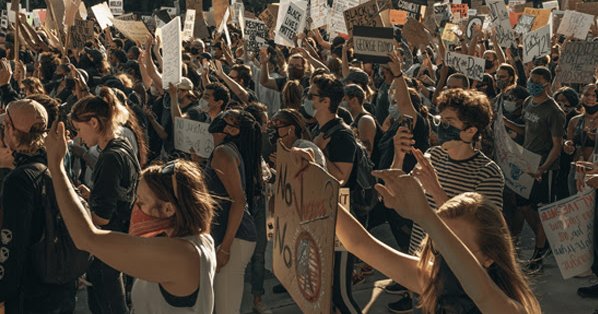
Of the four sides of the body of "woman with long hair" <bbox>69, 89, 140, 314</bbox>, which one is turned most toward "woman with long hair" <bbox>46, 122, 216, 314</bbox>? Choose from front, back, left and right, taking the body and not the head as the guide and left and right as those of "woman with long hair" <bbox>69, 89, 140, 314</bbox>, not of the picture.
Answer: left

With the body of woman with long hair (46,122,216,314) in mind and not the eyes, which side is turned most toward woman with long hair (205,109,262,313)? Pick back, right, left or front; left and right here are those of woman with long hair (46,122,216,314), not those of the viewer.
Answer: right

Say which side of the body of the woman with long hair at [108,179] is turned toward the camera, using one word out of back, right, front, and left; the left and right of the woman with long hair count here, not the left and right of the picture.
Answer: left
